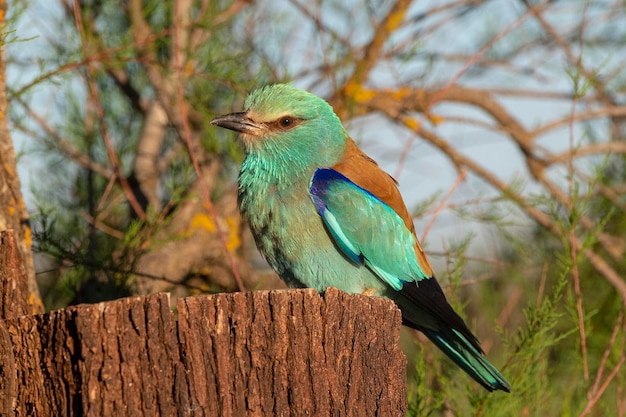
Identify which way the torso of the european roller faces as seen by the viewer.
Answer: to the viewer's left
